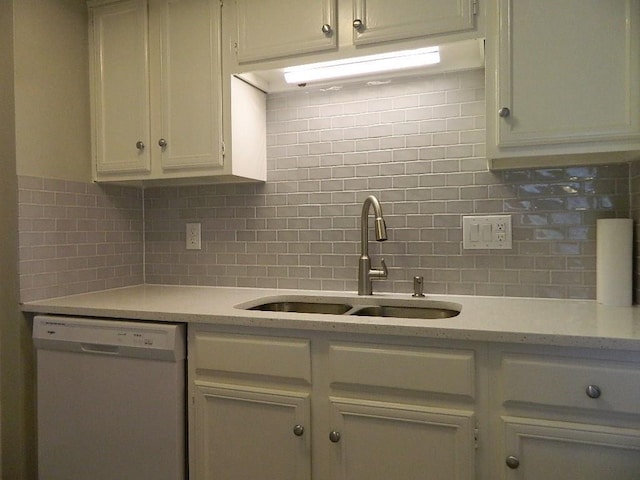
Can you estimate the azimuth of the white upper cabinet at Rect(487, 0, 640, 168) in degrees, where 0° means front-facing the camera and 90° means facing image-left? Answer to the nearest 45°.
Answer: approximately 0°

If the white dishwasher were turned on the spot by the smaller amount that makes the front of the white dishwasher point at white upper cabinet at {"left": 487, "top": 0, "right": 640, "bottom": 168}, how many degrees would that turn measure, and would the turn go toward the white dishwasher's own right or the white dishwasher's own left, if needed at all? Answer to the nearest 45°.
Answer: approximately 90° to the white dishwasher's own left

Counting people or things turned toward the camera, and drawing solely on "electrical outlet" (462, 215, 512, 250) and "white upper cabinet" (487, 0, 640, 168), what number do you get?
2

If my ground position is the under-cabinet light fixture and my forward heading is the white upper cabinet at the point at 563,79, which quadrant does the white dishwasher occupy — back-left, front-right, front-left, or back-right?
back-right

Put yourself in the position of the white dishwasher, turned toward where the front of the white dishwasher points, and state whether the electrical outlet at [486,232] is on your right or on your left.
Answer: on your left

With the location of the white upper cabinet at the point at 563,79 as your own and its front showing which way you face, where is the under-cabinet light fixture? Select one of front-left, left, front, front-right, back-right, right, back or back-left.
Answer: right

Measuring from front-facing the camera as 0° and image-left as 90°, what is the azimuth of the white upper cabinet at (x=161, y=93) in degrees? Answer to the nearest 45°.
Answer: approximately 45°
